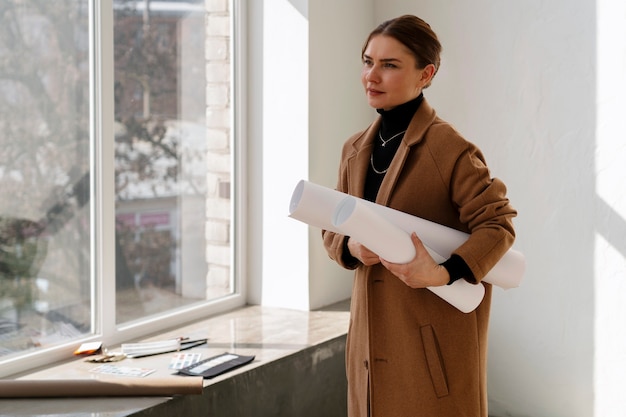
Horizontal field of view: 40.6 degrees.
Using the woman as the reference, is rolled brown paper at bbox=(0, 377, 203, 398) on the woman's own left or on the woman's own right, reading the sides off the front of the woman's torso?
on the woman's own right

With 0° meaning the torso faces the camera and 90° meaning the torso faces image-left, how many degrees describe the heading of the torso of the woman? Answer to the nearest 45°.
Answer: approximately 45°

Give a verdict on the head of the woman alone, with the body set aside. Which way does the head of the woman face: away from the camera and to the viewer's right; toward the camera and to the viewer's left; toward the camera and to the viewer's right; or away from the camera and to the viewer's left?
toward the camera and to the viewer's left
